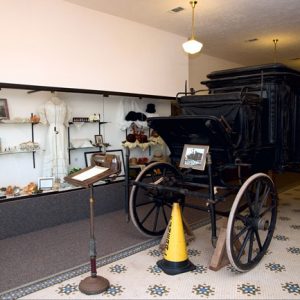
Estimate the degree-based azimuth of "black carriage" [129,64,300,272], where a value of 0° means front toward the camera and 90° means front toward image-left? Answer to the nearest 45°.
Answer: approximately 45°

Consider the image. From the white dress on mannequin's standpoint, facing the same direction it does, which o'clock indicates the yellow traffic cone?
The yellow traffic cone is roughly at 11 o'clock from the white dress on mannequin.

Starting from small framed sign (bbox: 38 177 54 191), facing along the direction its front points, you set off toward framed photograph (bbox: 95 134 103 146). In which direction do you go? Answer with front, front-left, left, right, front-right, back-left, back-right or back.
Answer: back-left

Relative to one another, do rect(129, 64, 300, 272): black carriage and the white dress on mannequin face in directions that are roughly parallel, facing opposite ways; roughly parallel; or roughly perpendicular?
roughly perpendicular

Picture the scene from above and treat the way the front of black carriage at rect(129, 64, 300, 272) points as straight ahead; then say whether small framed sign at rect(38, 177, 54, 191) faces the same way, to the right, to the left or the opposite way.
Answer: to the left

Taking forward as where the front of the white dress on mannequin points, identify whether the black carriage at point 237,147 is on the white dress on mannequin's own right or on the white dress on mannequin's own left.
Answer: on the white dress on mannequin's own left

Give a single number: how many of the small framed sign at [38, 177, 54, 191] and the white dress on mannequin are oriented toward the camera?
2

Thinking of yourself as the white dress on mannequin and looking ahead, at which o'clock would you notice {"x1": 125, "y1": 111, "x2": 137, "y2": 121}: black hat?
The black hat is roughly at 8 o'clock from the white dress on mannequin.

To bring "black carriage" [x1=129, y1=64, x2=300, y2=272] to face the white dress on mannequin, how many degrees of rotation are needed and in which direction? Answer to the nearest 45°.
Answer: approximately 45° to its right

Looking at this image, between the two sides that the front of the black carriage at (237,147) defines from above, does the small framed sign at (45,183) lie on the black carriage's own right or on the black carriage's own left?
on the black carriage's own right
